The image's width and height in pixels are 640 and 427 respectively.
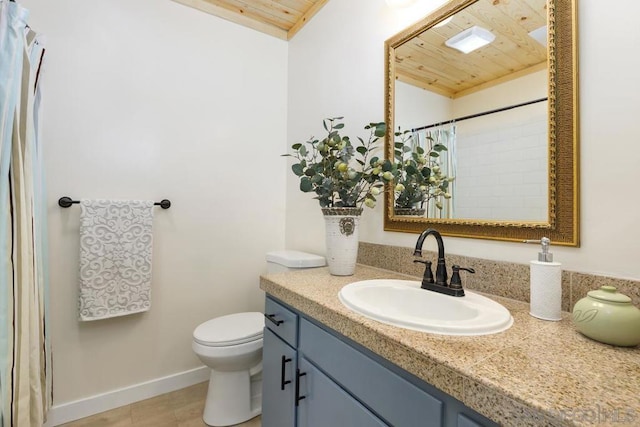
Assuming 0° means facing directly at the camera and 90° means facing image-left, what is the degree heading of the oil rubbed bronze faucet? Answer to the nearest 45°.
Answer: approximately 45°

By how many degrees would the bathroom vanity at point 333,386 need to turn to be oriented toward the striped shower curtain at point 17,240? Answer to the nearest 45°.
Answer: approximately 45° to its right

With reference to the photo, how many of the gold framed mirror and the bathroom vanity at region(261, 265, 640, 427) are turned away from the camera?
0

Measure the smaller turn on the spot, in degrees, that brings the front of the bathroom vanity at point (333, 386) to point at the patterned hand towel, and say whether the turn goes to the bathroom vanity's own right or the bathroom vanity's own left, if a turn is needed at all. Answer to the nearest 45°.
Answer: approximately 45° to the bathroom vanity's own right

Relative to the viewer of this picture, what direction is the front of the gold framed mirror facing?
facing the viewer and to the left of the viewer

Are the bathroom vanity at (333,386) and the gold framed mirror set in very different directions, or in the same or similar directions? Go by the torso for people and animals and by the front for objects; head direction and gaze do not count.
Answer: same or similar directions

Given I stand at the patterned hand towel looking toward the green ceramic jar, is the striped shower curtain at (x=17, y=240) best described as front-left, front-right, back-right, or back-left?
front-right

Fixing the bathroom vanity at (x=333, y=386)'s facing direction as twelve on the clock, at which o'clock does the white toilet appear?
The white toilet is roughly at 3 o'clock from the bathroom vanity.

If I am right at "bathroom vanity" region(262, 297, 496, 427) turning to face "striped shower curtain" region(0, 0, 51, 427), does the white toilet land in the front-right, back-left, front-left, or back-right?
front-right
